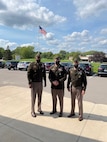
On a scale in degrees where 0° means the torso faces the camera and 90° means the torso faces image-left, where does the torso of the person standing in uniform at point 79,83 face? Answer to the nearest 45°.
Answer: approximately 0°

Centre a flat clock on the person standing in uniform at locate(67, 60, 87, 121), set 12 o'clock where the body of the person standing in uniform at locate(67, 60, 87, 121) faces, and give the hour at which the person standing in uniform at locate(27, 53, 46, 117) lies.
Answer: the person standing in uniform at locate(27, 53, 46, 117) is roughly at 3 o'clock from the person standing in uniform at locate(67, 60, 87, 121).

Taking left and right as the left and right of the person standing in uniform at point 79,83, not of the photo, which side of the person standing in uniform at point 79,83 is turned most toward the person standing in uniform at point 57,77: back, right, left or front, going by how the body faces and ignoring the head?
right
